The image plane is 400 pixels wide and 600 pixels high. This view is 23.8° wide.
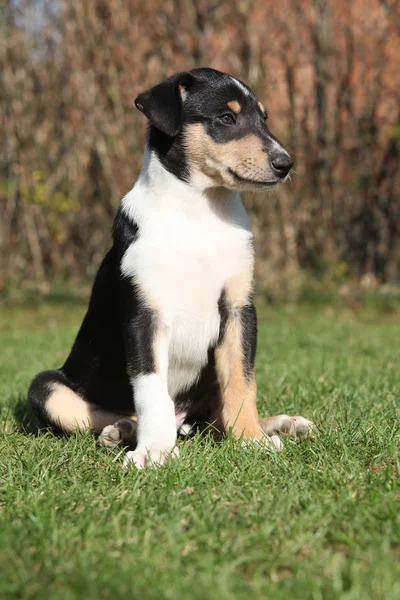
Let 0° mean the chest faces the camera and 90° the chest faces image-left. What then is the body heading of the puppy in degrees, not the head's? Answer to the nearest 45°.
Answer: approximately 315°
